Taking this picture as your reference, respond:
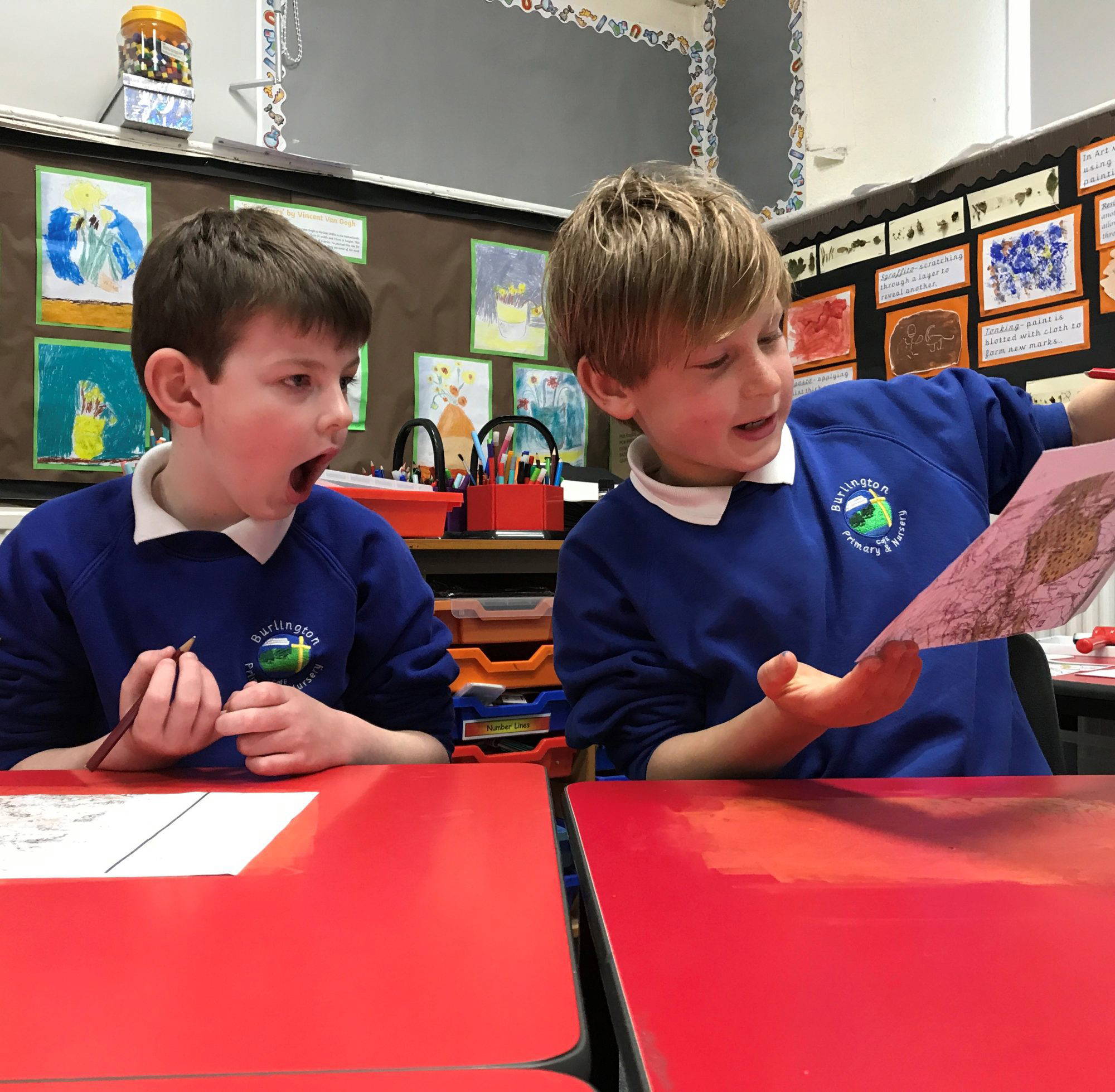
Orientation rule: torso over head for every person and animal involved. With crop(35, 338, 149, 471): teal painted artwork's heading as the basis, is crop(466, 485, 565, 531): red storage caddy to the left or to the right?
on its left

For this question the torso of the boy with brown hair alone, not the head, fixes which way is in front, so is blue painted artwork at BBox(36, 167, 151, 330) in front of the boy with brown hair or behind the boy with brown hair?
behind

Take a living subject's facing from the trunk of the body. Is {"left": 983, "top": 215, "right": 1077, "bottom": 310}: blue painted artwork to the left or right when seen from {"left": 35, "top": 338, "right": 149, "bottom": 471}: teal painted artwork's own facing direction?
on its left

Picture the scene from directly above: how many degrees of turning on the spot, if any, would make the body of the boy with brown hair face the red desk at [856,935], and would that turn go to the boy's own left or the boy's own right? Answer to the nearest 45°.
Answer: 0° — they already face it

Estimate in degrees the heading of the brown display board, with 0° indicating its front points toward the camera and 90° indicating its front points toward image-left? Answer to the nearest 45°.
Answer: approximately 315°

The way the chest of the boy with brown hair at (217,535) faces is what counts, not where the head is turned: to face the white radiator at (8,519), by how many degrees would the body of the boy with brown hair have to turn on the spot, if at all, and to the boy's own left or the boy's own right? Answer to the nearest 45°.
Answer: approximately 180°

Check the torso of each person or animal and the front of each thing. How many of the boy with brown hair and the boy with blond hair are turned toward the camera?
2
